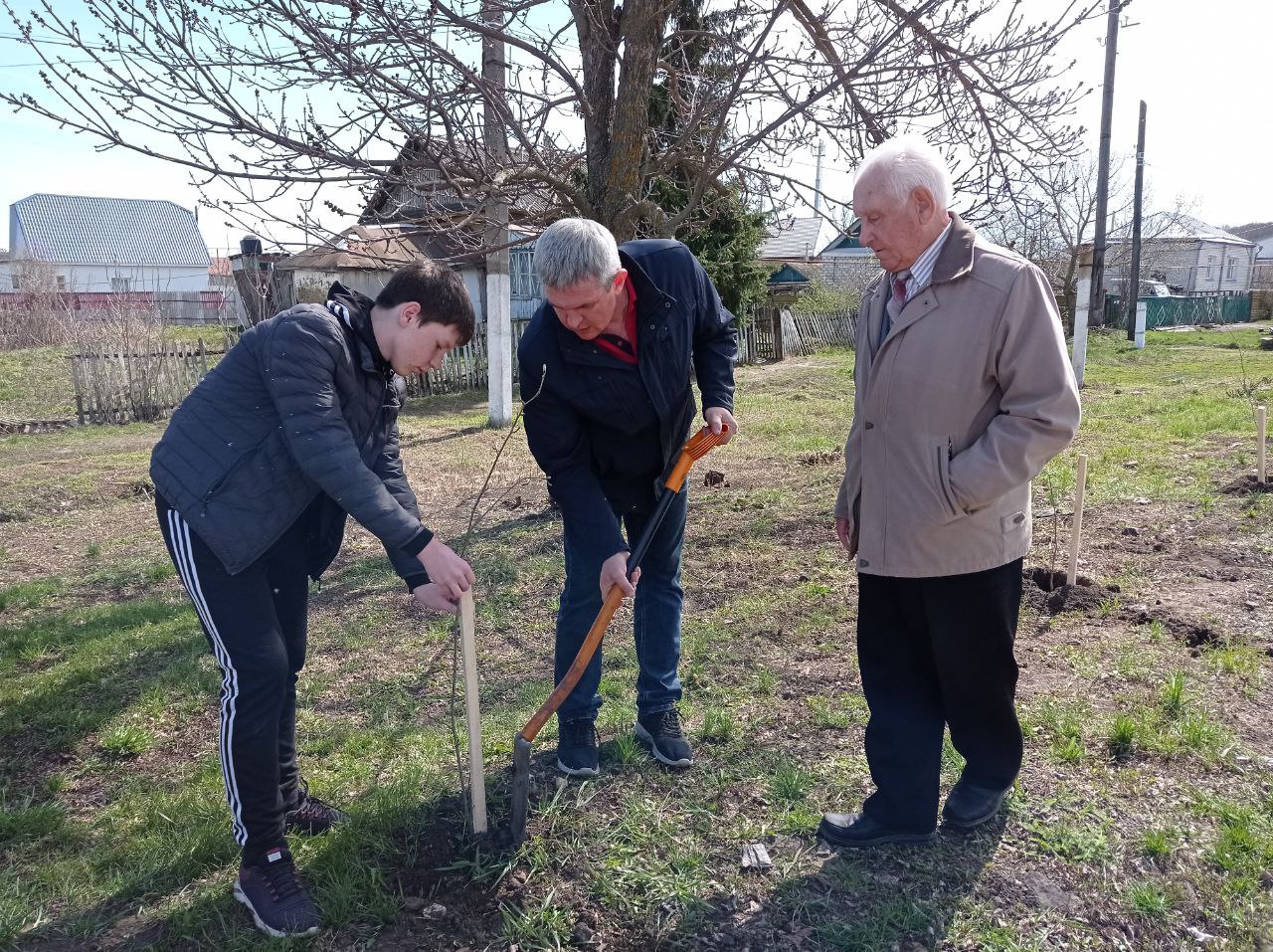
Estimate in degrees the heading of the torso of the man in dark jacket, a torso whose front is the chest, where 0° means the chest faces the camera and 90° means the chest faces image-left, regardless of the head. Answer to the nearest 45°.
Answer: approximately 0°

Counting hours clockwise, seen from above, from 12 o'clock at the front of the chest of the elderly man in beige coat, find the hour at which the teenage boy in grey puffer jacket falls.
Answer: The teenage boy in grey puffer jacket is roughly at 1 o'clock from the elderly man in beige coat.

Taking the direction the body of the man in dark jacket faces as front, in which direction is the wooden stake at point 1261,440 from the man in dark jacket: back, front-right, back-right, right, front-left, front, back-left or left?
back-left

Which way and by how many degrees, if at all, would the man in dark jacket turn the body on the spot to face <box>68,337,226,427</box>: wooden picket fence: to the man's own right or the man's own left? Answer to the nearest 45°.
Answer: approximately 135° to the man's own right

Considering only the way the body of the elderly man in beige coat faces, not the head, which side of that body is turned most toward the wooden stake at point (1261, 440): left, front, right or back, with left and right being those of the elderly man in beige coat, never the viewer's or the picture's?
back

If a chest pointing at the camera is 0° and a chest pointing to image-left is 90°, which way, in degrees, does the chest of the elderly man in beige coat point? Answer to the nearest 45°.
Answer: approximately 45°

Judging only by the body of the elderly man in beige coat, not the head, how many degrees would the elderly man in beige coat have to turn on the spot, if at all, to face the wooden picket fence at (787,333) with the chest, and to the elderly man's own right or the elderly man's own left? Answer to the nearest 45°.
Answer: approximately 135° to the elderly man's own right

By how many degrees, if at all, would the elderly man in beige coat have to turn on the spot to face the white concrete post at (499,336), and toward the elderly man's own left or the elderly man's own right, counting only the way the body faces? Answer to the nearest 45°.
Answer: approximately 90° to the elderly man's own right

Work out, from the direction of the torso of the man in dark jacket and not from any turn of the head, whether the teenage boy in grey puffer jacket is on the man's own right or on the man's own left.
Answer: on the man's own right
